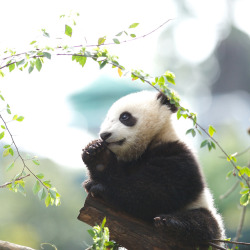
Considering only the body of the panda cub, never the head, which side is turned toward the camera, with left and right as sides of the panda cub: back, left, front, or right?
left

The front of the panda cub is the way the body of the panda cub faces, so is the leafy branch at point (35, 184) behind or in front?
in front
